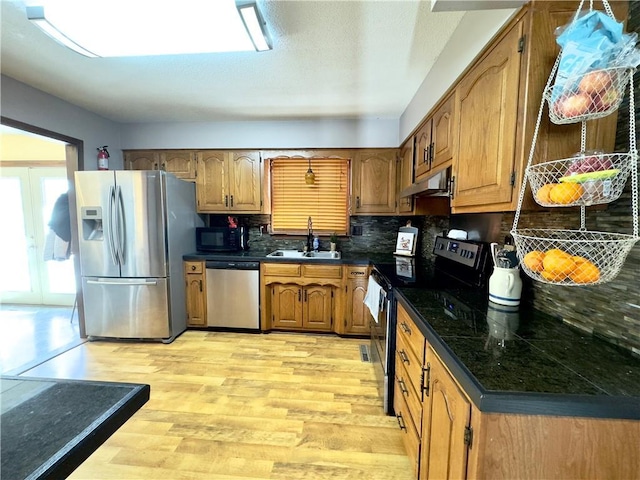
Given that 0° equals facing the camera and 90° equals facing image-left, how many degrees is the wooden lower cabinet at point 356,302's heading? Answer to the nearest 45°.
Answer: approximately 0°

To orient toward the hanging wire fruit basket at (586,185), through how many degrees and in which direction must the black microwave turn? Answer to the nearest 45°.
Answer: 0° — it already faces it

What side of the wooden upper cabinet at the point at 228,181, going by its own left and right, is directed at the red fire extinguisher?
right

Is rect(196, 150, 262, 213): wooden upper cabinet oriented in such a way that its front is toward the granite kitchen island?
yes
